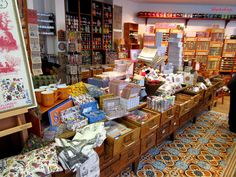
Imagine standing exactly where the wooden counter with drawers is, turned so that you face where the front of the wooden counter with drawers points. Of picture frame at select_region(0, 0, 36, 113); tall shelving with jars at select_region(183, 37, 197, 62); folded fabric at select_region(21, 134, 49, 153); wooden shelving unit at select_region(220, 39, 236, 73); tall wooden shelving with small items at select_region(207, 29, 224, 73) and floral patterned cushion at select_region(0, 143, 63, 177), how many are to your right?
3

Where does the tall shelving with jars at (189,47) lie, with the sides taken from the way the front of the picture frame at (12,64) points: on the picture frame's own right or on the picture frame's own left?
on the picture frame's own left

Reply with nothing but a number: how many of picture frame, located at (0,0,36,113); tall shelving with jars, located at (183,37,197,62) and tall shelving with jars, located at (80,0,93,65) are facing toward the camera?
3

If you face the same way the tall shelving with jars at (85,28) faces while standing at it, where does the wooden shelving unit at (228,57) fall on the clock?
The wooden shelving unit is roughly at 9 o'clock from the tall shelving with jars.

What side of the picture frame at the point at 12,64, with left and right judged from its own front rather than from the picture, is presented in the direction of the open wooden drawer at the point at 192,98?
left

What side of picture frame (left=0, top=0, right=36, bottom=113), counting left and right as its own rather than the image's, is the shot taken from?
front

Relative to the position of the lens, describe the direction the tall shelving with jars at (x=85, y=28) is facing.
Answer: facing the viewer

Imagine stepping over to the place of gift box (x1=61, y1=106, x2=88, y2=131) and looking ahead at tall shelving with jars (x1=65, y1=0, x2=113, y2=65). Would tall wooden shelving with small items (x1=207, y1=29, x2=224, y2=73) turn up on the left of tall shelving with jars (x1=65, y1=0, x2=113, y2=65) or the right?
right

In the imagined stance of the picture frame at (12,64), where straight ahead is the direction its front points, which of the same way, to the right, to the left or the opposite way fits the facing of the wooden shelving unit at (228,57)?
to the right

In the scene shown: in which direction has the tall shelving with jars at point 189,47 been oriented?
toward the camera

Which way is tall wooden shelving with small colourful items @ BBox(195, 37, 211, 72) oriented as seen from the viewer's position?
toward the camera

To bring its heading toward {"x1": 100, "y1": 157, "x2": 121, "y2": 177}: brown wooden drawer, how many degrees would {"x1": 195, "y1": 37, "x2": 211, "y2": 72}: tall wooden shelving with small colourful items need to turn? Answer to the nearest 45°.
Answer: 0° — it already faces it

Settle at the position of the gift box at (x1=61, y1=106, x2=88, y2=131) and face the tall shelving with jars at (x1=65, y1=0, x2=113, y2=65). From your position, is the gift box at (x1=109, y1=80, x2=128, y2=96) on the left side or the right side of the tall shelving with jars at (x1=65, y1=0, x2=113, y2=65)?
right

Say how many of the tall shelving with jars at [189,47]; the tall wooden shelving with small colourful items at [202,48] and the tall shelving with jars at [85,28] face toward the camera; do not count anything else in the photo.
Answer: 3

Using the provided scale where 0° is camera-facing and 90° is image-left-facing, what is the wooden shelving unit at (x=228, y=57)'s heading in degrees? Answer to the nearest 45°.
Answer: approximately 45°
